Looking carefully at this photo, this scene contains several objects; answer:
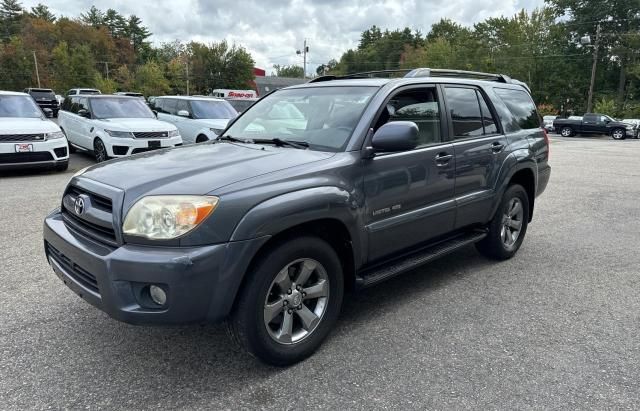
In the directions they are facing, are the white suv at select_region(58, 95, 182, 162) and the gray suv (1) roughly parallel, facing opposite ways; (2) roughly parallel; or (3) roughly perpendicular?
roughly perpendicular

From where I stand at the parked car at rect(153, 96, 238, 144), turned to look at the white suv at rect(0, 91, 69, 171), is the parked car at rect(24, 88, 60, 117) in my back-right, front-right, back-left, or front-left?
back-right

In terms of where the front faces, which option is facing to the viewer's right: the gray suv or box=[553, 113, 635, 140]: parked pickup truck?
the parked pickup truck

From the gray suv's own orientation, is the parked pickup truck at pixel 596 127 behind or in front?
behind

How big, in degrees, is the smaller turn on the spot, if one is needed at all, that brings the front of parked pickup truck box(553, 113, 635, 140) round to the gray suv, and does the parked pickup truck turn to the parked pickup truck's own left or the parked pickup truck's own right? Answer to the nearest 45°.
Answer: approximately 90° to the parked pickup truck's own right

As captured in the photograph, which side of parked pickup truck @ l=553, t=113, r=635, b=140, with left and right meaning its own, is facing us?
right

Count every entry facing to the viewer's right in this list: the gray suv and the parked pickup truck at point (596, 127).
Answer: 1
